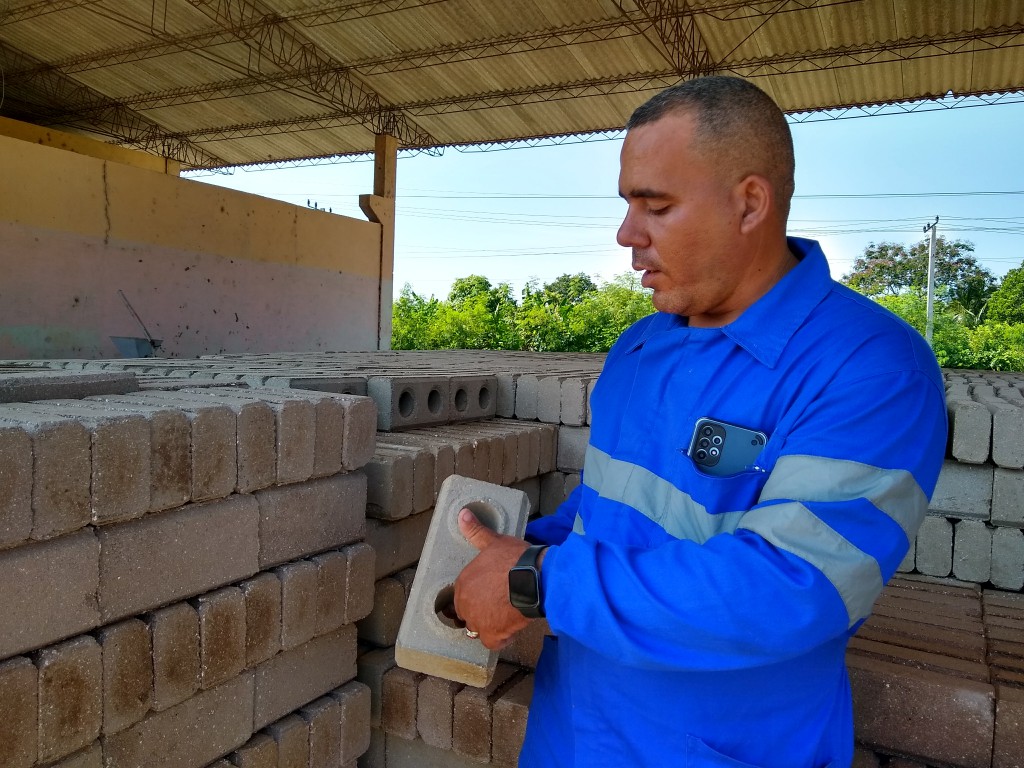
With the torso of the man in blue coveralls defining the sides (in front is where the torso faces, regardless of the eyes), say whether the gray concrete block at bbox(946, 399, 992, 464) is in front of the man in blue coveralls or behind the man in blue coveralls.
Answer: behind

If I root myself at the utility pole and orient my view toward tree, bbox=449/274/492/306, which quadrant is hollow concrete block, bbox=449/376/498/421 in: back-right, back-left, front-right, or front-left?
front-left

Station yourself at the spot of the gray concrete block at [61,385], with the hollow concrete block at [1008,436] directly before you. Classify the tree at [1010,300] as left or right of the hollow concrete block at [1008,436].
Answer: left

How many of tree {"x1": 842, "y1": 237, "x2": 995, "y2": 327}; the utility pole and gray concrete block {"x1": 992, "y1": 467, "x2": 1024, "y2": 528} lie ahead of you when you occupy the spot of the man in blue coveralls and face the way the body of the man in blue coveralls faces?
0

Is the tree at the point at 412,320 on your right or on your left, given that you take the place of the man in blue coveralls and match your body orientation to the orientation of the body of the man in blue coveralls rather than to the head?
on your right

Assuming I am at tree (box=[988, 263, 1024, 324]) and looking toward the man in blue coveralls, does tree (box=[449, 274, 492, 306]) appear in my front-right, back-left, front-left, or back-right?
front-right

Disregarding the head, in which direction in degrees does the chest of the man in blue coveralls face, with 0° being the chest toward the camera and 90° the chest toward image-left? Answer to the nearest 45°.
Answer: approximately 45°

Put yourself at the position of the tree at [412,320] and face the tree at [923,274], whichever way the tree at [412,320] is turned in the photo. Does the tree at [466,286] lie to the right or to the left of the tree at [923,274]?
left

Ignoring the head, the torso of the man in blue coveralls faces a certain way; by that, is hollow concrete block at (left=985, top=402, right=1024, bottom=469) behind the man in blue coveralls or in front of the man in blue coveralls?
behind

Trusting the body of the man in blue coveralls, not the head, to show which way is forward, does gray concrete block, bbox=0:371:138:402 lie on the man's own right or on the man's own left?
on the man's own right

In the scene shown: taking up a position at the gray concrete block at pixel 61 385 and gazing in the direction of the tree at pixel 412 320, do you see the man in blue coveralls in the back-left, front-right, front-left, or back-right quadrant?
back-right

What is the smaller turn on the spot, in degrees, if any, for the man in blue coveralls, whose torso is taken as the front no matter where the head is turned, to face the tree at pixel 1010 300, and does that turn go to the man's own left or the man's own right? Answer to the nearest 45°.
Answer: approximately 135° to the man's own right

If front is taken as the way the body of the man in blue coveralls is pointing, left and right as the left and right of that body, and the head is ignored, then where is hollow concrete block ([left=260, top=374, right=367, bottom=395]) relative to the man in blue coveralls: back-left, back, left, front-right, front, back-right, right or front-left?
right
